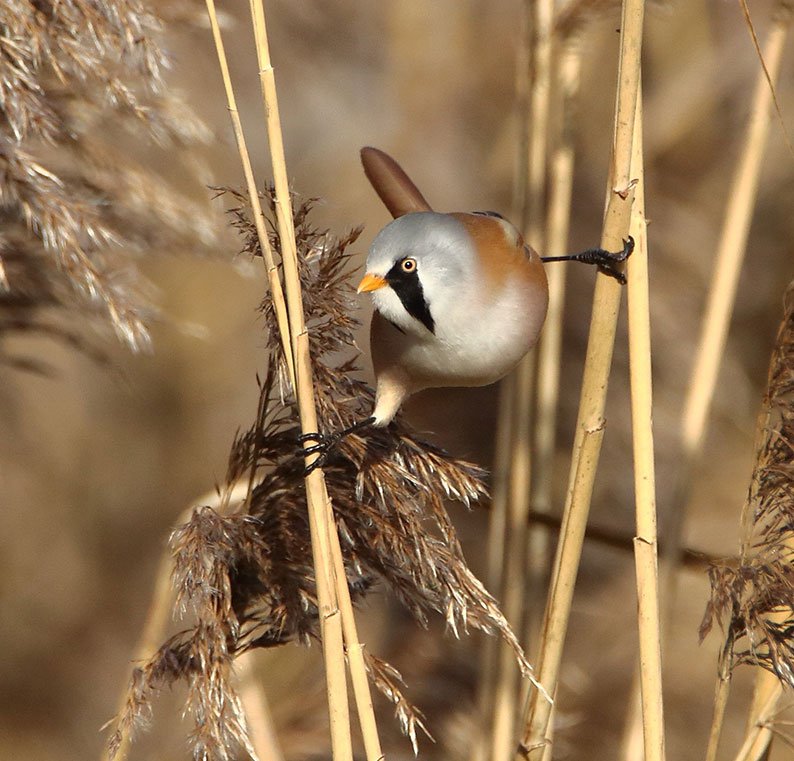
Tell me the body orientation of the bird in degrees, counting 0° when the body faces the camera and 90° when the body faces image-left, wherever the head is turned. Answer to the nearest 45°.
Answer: approximately 45°
